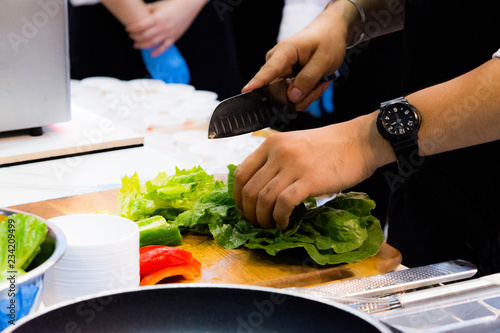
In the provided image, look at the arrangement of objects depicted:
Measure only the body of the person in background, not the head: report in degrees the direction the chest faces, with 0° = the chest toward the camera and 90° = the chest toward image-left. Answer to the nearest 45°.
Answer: approximately 0°

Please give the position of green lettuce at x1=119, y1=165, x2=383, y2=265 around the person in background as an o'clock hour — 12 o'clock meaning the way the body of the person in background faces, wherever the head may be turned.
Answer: The green lettuce is roughly at 12 o'clock from the person in background.

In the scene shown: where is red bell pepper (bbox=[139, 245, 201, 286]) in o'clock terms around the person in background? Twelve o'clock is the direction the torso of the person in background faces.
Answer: The red bell pepper is roughly at 12 o'clock from the person in background.

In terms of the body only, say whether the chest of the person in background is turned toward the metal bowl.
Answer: yes

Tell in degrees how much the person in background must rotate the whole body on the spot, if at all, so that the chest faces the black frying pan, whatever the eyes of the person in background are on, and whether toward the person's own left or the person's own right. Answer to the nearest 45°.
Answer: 0° — they already face it

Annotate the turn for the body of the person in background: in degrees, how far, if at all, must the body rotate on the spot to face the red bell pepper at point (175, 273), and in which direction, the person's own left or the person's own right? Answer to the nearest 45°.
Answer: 0° — they already face it
